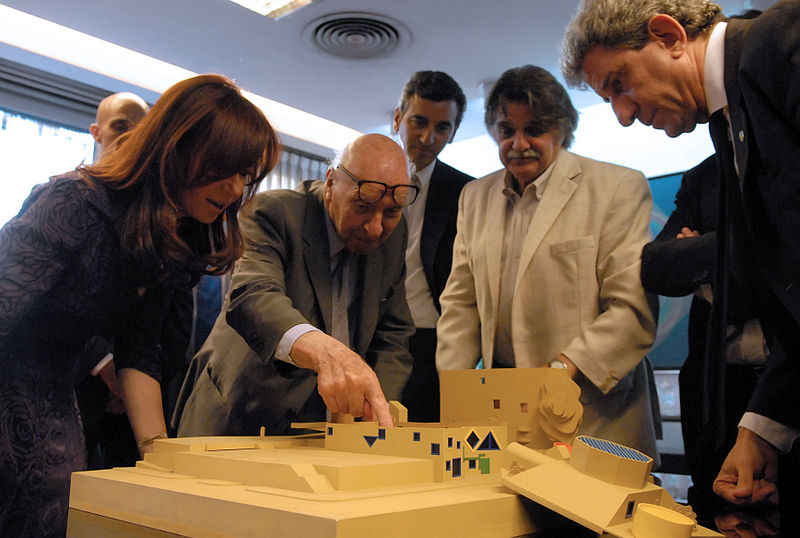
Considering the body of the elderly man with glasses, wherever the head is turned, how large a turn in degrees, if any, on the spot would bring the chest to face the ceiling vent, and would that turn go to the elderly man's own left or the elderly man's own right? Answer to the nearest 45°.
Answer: approximately 135° to the elderly man's own left

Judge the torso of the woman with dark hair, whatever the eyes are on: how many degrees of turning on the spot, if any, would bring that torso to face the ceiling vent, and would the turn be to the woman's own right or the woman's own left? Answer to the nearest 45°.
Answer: approximately 90° to the woman's own left

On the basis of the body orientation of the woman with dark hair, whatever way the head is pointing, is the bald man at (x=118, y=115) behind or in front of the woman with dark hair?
behind

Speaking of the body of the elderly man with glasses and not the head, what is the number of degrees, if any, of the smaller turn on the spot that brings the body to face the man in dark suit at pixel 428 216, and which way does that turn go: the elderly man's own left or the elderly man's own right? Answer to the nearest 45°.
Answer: approximately 90° to the elderly man's own left

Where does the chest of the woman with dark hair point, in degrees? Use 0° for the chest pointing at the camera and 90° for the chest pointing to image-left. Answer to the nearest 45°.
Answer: approximately 315°

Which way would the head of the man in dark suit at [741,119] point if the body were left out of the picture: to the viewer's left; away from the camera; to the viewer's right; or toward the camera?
to the viewer's left
